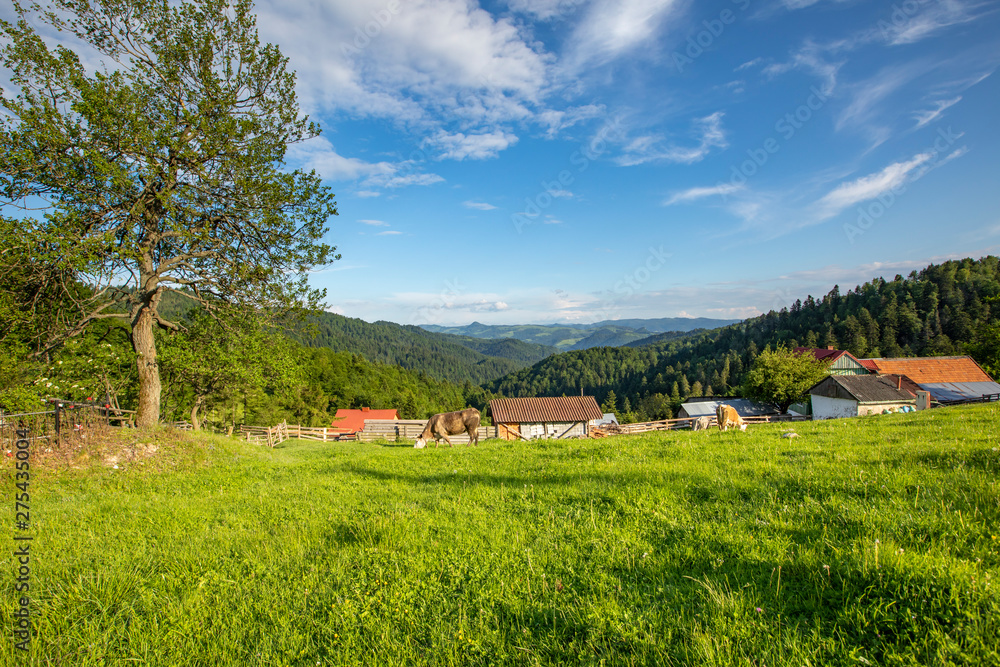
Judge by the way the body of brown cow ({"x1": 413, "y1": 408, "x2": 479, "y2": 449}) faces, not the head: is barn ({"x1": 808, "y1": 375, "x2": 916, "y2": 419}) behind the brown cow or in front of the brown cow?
behind

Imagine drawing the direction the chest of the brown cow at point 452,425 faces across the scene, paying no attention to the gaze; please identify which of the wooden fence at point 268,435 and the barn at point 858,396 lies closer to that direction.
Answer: the wooden fence

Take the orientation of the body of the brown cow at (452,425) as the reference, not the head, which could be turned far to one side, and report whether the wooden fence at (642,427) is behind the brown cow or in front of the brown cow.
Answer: behind

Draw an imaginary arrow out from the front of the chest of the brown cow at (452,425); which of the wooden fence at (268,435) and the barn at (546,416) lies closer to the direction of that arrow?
the wooden fence

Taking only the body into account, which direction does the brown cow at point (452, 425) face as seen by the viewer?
to the viewer's left

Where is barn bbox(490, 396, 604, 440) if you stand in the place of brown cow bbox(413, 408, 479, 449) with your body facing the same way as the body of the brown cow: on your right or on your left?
on your right

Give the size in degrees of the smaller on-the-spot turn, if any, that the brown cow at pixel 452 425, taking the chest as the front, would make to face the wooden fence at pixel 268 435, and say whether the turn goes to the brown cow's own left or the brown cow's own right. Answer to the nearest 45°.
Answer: approximately 45° to the brown cow's own right
